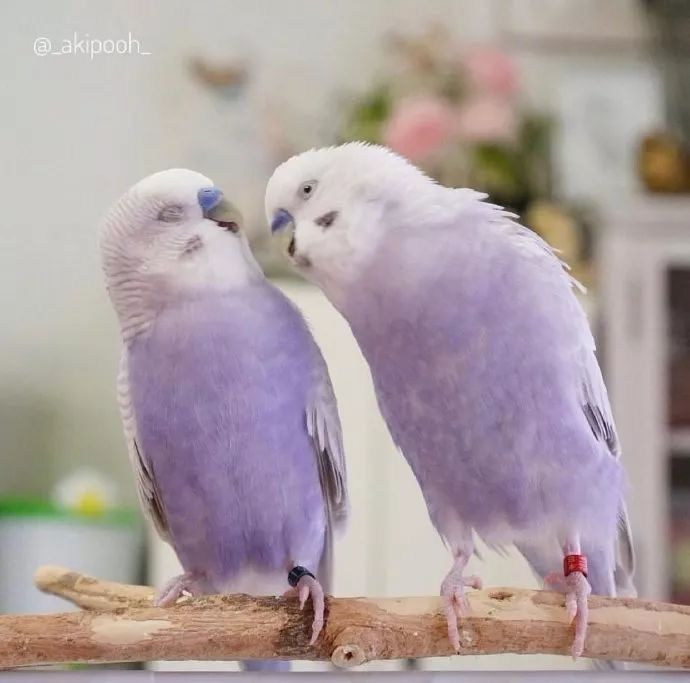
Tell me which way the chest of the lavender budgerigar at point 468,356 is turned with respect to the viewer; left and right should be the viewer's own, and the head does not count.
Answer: facing the viewer and to the left of the viewer

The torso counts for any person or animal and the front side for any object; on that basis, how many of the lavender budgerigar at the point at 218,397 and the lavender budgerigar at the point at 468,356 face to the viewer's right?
0

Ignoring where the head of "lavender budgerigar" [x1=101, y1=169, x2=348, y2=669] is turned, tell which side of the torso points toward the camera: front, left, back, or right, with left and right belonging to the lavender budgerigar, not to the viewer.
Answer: front
